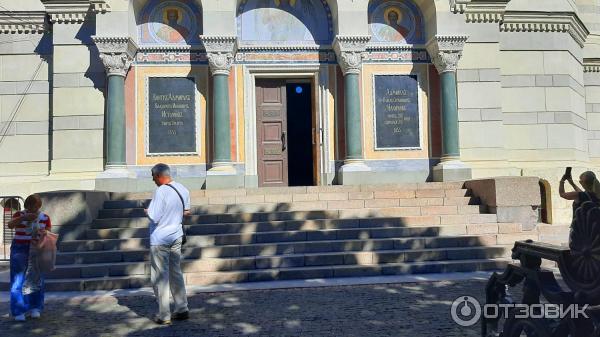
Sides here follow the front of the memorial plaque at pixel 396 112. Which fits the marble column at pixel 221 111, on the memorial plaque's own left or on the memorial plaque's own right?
on the memorial plaque's own right

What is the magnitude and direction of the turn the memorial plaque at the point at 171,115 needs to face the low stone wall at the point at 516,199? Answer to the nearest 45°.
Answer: approximately 45° to its left

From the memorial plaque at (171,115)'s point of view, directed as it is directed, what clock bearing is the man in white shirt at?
The man in white shirt is roughly at 12 o'clock from the memorial plaque.

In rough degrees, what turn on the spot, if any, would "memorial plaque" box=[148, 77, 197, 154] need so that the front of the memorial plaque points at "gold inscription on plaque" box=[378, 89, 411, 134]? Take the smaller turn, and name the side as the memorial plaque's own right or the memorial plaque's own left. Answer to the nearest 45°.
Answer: approximately 90° to the memorial plaque's own left

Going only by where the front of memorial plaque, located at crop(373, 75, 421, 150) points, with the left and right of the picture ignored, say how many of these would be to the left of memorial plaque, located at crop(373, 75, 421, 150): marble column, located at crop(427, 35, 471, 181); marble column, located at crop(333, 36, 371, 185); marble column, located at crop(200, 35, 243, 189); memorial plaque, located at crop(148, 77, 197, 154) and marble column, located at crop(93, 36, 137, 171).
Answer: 1

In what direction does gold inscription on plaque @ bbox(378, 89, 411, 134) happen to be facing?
toward the camera

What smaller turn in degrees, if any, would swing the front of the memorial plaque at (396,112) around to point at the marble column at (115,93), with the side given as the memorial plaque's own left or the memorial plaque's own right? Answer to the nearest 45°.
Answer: approximately 90° to the memorial plaque's own right

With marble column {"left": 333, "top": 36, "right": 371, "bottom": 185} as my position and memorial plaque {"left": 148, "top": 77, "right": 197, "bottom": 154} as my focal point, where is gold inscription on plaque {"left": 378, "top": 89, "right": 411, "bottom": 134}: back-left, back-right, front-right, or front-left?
back-right

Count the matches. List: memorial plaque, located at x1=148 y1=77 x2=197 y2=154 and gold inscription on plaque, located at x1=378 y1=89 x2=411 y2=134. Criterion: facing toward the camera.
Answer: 2

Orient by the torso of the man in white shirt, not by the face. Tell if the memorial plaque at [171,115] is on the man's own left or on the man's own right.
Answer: on the man's own right

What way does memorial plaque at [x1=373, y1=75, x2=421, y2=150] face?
toward the camera

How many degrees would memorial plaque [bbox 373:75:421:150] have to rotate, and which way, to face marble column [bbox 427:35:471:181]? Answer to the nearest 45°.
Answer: approximately 90° to its left
